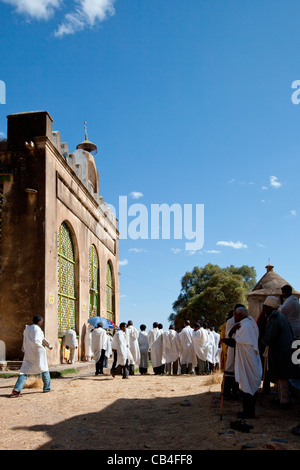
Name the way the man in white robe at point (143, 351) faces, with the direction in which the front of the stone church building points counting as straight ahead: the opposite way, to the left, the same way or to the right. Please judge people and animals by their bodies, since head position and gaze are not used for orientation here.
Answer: to the left

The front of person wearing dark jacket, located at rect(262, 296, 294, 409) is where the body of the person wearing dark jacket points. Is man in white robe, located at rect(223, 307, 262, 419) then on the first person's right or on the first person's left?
on the first person's left

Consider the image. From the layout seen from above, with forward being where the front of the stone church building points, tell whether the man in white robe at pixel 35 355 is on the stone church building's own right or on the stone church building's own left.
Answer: on the stone church building's own right

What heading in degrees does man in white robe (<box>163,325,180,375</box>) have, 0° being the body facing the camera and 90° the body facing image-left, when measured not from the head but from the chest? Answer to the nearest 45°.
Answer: approximately 180°

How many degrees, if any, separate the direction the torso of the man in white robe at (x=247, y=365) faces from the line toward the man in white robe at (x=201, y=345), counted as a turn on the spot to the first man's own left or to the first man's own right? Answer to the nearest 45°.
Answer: approximately 90° to the first man's own right

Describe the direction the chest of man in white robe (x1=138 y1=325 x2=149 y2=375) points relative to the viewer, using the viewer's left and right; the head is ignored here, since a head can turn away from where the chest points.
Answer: facing away from the viewer

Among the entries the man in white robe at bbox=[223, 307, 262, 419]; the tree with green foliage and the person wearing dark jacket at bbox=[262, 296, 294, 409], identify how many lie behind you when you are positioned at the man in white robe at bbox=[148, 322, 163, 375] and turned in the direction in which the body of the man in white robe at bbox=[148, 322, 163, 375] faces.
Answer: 2

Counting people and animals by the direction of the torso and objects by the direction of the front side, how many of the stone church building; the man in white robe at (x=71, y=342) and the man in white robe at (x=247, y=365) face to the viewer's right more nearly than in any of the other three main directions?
1

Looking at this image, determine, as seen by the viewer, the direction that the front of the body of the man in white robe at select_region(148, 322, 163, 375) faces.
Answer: away from the camera

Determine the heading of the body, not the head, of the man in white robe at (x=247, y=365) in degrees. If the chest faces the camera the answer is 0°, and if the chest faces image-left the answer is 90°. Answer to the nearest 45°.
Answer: approximately 90°

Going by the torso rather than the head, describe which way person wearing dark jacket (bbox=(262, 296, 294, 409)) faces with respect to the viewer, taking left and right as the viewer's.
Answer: facing to the left of the viewer

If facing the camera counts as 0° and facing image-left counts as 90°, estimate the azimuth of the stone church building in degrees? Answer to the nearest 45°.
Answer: approximately 270°

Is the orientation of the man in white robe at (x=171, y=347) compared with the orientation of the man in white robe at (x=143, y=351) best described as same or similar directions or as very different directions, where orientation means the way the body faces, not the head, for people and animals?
same or similar directions
